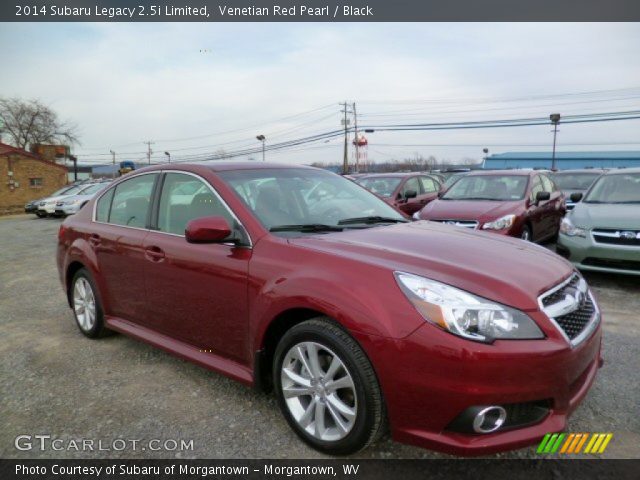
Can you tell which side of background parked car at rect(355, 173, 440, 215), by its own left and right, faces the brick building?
right

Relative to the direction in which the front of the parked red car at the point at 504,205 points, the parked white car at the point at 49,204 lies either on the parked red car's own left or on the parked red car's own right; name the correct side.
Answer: on the parked red car's own right

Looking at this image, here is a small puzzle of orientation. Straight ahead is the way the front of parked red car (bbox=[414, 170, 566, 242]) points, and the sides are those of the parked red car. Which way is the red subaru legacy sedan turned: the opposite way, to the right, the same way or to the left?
to the left

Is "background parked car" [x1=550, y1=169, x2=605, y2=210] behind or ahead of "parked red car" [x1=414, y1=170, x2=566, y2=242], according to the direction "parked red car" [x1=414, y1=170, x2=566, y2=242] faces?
behind

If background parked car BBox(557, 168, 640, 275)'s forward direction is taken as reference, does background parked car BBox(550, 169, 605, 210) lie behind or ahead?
behind

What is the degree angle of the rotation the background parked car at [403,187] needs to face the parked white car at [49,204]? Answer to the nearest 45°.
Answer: approximately 90° to its right

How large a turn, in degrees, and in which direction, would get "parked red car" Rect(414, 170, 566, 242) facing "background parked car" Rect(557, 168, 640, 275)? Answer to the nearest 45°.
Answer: approximately 90° to its left

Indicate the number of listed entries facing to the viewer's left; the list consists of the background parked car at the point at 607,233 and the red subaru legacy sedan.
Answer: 0

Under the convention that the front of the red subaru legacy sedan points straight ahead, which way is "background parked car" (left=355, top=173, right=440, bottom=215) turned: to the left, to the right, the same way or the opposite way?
to the right

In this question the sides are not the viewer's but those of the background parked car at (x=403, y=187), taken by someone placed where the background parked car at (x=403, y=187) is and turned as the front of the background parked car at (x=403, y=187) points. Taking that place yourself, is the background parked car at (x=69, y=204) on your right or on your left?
on your right

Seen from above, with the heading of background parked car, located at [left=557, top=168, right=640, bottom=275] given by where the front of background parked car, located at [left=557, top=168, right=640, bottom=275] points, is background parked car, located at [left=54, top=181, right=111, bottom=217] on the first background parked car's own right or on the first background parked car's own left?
on the first background parked car's own right

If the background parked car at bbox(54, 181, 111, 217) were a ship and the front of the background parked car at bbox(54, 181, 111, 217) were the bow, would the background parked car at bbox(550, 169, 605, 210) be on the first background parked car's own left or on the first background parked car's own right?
on the first background parked car's own left

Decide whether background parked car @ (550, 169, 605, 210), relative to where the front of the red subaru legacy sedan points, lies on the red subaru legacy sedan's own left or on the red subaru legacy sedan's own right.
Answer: on the red subaru legacy sedan's own left
